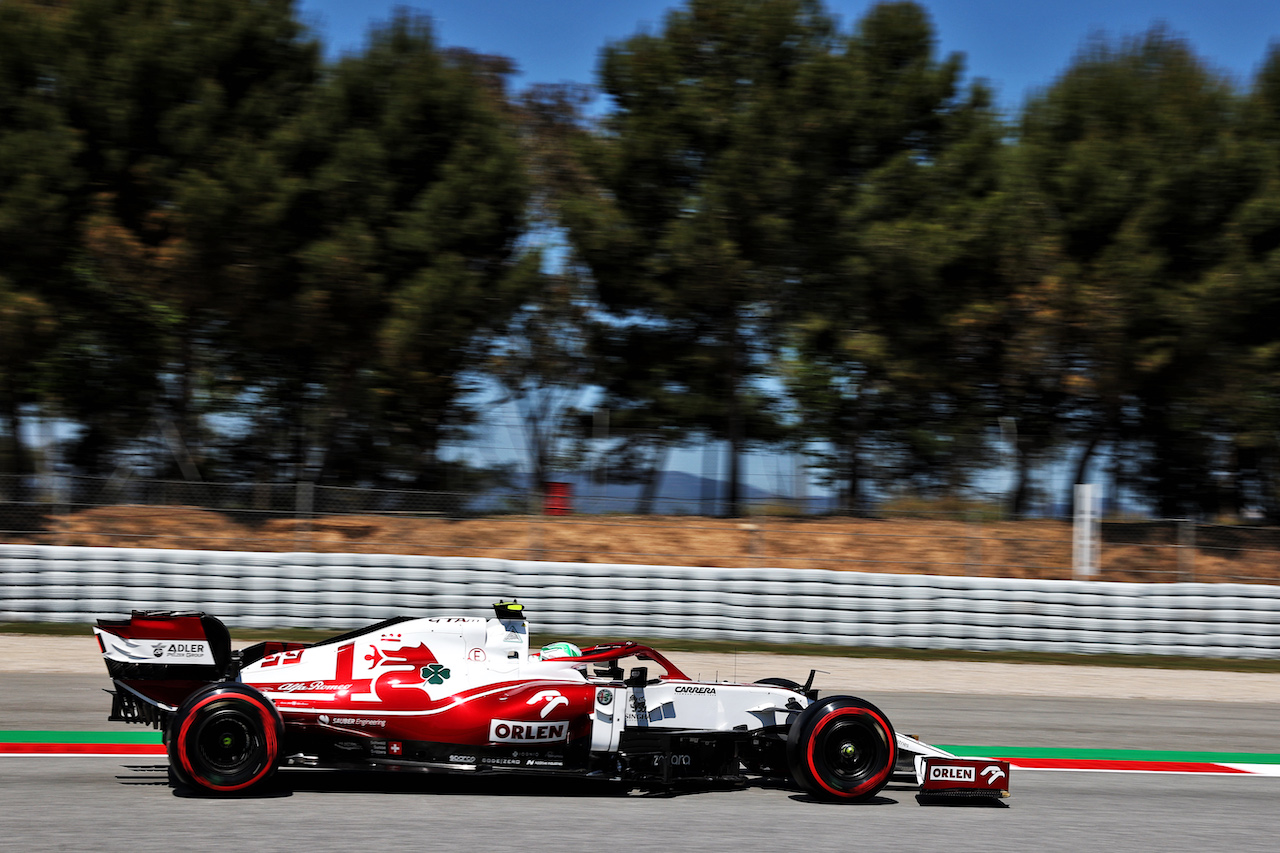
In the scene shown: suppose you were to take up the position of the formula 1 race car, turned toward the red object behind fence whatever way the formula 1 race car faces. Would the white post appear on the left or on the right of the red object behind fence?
right

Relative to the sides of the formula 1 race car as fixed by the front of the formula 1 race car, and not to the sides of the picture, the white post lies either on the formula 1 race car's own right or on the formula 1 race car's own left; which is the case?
on the formula 1 race car's own left

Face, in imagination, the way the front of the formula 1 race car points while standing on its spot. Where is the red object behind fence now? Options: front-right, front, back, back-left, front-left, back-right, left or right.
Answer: left

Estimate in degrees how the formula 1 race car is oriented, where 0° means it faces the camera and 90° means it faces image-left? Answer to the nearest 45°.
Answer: approximately 270°

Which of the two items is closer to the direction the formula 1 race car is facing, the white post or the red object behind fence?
the white post

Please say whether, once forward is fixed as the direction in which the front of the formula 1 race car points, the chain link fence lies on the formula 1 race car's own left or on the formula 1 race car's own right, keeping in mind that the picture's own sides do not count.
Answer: on the formula 1 race car's own left
